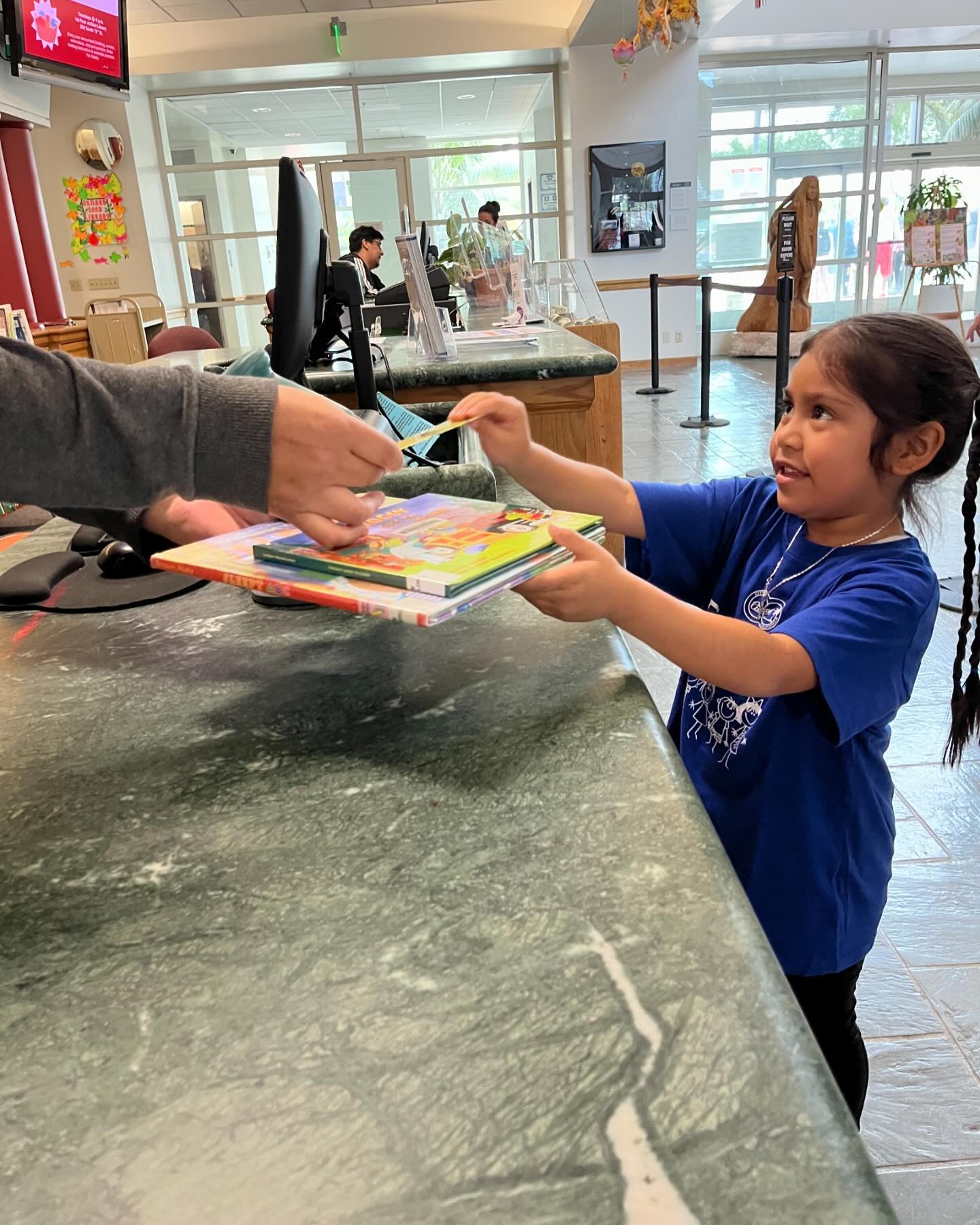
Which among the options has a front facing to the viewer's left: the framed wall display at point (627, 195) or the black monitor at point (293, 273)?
the black monitor

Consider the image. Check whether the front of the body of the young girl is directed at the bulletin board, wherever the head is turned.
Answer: no

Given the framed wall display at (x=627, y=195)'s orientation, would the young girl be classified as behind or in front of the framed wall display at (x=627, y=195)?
in front

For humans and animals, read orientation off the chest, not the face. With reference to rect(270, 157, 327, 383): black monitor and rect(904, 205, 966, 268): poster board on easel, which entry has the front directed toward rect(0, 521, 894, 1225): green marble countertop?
the poster board on easel

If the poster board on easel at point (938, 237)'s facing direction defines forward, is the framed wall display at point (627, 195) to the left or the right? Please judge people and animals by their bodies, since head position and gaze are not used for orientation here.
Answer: on its right

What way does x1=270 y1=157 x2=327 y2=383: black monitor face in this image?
to the viewer's left

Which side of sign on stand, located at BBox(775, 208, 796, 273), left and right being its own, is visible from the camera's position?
front

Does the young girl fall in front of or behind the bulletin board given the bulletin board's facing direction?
in front

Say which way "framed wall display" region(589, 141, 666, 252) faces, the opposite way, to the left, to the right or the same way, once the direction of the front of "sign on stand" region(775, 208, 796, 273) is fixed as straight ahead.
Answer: the same way

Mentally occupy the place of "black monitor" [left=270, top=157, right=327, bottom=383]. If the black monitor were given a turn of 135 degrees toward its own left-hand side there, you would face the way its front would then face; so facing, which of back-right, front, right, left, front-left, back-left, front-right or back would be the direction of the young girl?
front

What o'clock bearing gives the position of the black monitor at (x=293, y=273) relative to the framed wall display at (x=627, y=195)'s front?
The black monitor is roughly at 12 o'clock from the framed wall display.

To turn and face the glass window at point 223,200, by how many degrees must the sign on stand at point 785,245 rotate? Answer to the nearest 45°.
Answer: approximately 135° to its right

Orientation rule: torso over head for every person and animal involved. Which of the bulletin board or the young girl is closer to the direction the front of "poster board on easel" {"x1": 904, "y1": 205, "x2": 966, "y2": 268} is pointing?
the young girl

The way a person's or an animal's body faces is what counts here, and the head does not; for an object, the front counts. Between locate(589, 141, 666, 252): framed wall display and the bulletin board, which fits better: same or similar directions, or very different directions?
same or similar directions

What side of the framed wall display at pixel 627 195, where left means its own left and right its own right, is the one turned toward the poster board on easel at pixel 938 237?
left

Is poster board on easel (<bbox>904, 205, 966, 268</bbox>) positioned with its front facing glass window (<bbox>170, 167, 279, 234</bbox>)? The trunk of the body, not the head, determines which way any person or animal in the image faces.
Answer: no

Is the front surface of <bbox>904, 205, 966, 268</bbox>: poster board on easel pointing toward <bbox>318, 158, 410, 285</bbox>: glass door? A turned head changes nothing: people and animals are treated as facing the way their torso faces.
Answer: no

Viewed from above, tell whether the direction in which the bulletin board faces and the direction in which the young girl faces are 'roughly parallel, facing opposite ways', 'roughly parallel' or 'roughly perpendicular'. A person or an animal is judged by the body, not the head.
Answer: roughly perpendicular

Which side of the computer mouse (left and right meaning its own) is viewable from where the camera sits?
right

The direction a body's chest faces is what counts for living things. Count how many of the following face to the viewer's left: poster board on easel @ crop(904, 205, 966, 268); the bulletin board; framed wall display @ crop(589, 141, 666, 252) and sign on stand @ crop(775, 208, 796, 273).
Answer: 0
